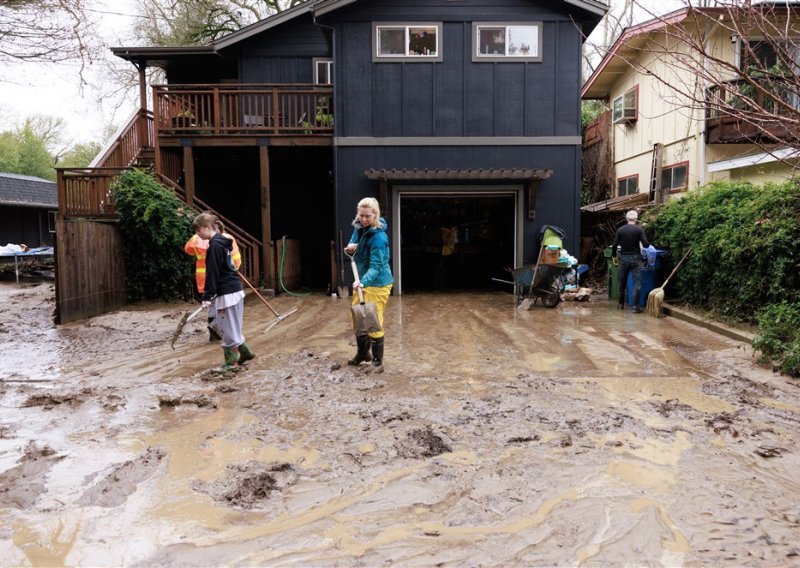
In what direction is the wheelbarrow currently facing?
to the viewer's right

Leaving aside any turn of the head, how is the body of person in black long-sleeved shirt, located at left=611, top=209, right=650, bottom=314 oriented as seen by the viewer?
away from the camera

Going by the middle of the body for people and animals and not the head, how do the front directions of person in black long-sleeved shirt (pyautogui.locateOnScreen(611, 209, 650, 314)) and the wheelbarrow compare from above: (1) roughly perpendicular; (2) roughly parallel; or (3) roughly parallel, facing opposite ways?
roughly perpendicular

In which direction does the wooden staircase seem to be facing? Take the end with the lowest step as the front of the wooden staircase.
to the viewer's right

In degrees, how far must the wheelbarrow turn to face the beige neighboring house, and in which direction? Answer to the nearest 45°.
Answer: approximately 45° to its left

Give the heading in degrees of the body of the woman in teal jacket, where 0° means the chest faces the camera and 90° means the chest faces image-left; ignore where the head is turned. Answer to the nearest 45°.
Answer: approximately 45°

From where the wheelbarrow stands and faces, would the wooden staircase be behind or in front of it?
behind
